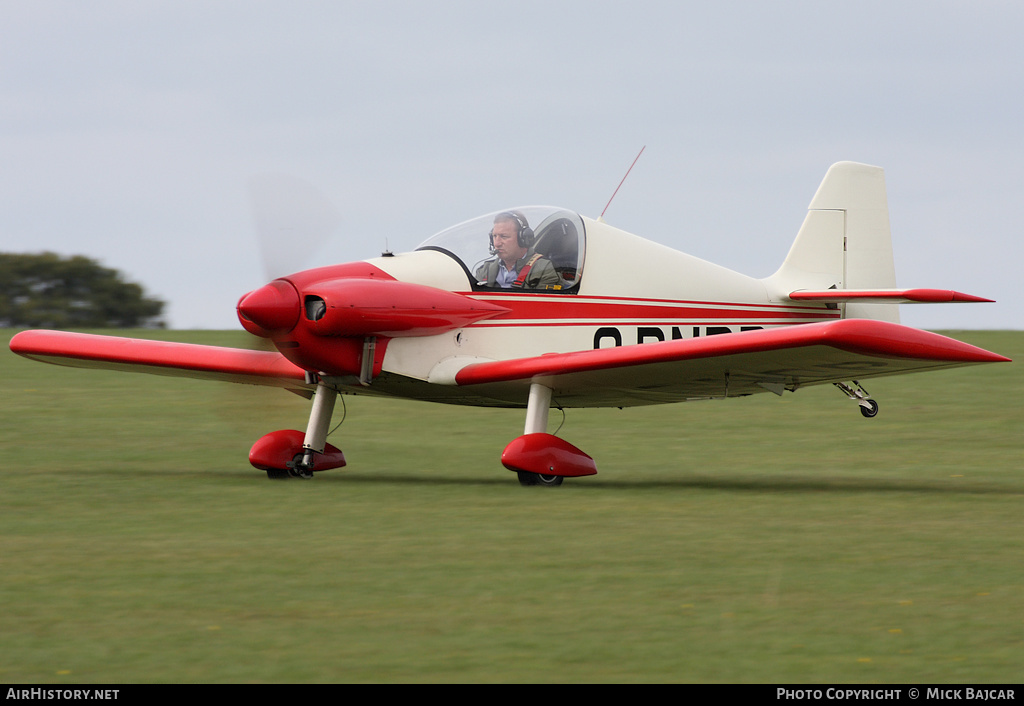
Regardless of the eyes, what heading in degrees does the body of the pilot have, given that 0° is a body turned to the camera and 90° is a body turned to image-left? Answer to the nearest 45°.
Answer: approximately 45°

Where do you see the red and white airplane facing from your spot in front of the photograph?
facing the viewer and to the left of the viewer
